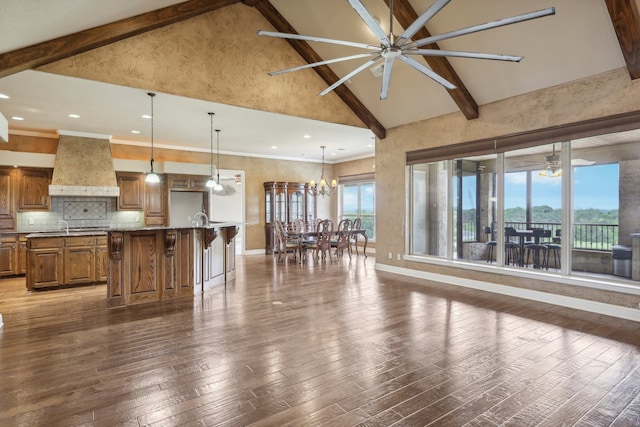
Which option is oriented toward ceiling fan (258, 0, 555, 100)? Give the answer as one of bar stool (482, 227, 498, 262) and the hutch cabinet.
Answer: the hutch cabinet

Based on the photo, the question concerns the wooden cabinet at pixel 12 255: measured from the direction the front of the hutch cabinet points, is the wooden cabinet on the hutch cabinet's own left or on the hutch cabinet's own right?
on the hutch cabinet's own right

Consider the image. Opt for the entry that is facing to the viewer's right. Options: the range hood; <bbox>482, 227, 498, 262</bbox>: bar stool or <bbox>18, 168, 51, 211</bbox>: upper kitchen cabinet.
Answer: the bar stool

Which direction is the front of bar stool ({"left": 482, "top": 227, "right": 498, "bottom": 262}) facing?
to the viewer's right

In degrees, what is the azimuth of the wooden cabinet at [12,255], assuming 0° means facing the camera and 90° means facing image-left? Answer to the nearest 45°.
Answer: approximately 0°

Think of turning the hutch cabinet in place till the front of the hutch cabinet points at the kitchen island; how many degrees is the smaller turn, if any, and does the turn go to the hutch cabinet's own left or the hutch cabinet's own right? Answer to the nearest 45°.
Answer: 0° — it already faces it

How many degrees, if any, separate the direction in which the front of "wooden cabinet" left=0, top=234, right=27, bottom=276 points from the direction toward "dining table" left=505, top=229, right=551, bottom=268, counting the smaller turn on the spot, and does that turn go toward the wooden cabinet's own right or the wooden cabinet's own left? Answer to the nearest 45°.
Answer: approximately 45° to the wooden cabinet's own left

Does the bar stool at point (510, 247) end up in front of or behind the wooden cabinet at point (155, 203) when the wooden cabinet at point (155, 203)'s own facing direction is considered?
in front

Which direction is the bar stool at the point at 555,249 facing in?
to the viewer's left

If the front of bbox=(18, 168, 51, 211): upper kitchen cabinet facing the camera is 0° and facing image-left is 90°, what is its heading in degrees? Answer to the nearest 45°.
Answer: approximately 0°

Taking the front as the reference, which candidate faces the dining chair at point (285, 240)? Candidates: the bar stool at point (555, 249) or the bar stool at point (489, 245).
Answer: the bar stool at point (555, 249)
